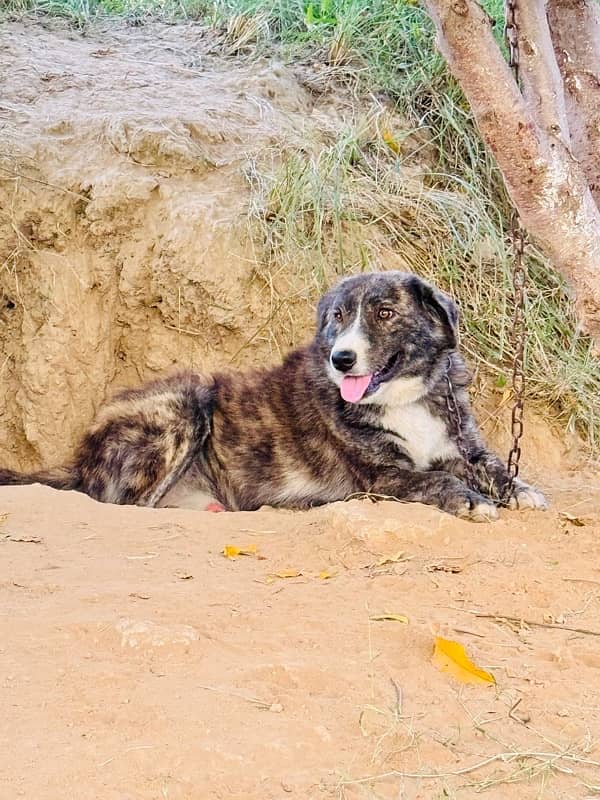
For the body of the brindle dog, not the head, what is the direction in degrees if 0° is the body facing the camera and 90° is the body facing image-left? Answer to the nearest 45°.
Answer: approximately 270°

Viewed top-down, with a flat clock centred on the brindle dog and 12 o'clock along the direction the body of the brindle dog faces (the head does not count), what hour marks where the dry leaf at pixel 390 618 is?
The dry leaf is roughly at 3 o'clock from the brindle dog.

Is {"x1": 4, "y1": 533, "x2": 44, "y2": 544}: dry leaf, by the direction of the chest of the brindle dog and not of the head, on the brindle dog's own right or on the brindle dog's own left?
on the brindle dog's own right

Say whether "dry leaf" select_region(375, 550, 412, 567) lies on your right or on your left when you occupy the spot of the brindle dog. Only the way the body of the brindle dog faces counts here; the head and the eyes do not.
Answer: on your right

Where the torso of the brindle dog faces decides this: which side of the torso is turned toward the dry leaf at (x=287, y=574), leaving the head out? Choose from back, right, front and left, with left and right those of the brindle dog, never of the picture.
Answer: right

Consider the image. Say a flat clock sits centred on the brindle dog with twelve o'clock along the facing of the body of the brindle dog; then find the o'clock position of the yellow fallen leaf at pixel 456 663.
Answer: The yellow fallen leaf is roughly at 3 o'clock from the brindle dog.
